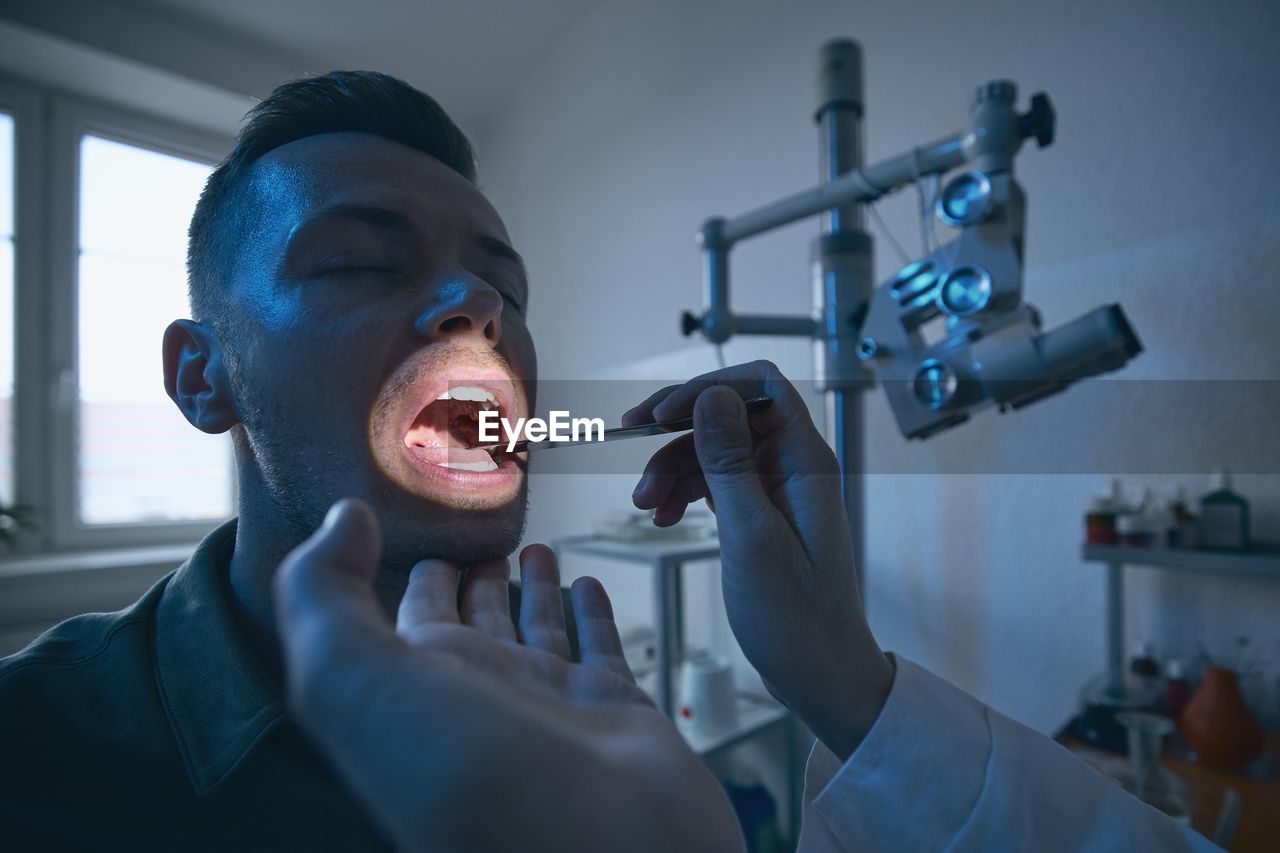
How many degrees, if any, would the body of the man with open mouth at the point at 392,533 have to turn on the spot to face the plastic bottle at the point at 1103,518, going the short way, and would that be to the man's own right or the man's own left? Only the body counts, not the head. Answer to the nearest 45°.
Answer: approximately 90° to the man's own left

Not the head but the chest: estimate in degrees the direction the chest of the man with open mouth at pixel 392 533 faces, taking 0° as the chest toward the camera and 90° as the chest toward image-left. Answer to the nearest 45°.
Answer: approximately 315°

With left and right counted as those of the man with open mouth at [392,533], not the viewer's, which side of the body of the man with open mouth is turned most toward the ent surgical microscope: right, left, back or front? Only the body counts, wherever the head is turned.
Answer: left

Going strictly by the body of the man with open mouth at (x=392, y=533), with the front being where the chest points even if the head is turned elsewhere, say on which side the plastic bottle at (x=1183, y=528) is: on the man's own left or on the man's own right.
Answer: on the man's own left
